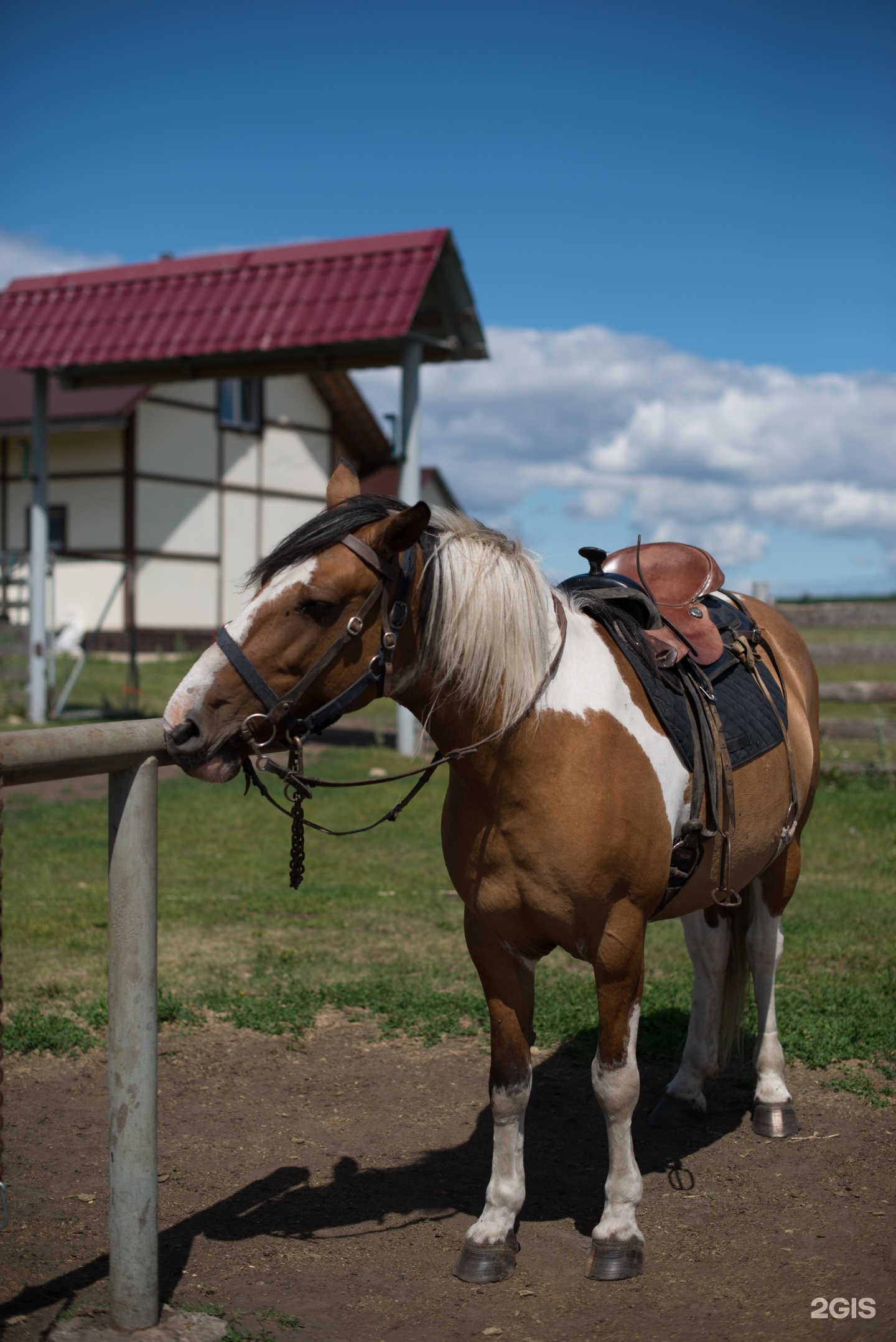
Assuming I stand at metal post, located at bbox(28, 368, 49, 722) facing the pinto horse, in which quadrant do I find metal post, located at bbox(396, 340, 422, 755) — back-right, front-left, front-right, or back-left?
front-left

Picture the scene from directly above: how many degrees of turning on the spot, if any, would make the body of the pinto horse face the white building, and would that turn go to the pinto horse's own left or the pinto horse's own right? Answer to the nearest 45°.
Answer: approximately 135° to the pinto horse's own right

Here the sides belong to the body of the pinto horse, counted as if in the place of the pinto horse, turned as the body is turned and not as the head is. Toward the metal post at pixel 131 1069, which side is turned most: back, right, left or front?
front

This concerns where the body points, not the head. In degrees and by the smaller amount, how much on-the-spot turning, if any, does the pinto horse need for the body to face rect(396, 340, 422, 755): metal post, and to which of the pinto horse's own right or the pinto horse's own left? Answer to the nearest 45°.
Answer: approximately 135° to the pinto horse's own right

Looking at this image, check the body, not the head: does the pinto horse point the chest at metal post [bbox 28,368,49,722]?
no

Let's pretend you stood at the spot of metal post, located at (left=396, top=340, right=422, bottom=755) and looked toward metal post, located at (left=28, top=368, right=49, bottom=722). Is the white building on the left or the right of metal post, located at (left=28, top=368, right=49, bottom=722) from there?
right

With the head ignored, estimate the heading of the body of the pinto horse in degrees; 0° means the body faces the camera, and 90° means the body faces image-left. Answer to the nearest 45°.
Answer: approximately 45°

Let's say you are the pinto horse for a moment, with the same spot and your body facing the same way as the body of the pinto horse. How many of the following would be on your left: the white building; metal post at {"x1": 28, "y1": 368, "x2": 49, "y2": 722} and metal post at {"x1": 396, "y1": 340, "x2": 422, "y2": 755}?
0
